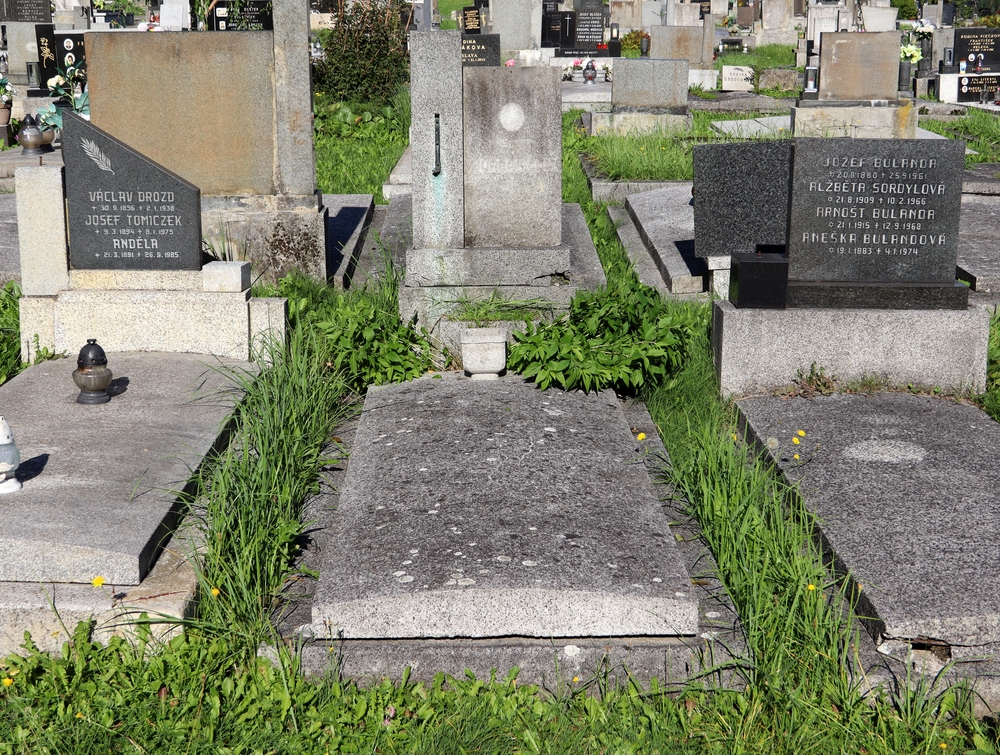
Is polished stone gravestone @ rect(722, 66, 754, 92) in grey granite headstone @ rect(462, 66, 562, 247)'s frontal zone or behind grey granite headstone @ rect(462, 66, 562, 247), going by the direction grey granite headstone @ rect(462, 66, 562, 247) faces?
behind

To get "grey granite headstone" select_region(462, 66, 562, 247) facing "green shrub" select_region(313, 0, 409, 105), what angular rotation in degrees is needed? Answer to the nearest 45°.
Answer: approximately 180°

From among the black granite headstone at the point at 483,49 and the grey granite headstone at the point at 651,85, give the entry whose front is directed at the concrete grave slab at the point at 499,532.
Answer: the black granite headstone

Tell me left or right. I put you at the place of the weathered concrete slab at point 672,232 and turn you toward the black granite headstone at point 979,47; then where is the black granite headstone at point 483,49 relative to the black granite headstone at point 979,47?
left

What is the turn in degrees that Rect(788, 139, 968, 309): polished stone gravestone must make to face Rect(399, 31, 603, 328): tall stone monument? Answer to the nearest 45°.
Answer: approximately 90° to its right

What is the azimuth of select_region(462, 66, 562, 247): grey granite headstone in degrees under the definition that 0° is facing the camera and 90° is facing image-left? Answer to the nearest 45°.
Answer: approximately 0°
